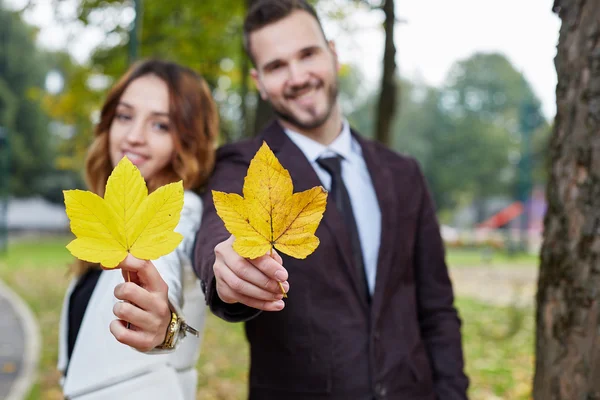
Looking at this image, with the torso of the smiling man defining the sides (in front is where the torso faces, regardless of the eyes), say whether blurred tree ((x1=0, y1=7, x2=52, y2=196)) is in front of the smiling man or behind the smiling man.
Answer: behind

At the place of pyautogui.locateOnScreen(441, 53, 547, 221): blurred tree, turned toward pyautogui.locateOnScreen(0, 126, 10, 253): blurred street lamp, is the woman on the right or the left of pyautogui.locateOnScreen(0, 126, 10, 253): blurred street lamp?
left

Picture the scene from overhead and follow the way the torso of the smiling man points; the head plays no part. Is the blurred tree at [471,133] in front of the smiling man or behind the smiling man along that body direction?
behind

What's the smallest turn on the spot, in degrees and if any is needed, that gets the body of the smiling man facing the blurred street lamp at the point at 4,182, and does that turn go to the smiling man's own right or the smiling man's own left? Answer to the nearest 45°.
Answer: approximately 135° to the smiling man's own right

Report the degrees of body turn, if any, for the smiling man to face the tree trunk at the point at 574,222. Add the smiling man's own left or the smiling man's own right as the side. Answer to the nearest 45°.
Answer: approximately 90° to the smiling man's own left

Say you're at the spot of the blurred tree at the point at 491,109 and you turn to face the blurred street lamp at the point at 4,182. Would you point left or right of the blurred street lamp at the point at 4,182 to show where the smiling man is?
left

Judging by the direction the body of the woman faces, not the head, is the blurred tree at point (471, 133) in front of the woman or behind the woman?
behind

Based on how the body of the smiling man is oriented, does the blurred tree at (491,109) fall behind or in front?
behind

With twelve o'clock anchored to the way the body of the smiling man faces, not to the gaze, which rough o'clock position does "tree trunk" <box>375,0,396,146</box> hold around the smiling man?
The tree trunk is roughly at 6 o'clock from the smiling man.

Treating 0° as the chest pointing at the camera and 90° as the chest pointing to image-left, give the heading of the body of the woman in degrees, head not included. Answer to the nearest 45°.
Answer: approximately 45°
